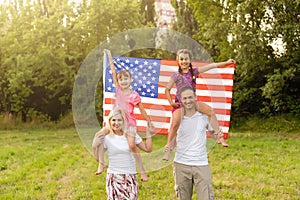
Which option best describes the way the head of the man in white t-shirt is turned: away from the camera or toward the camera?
toward the camera

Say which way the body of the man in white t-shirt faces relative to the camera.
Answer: toward the camera
